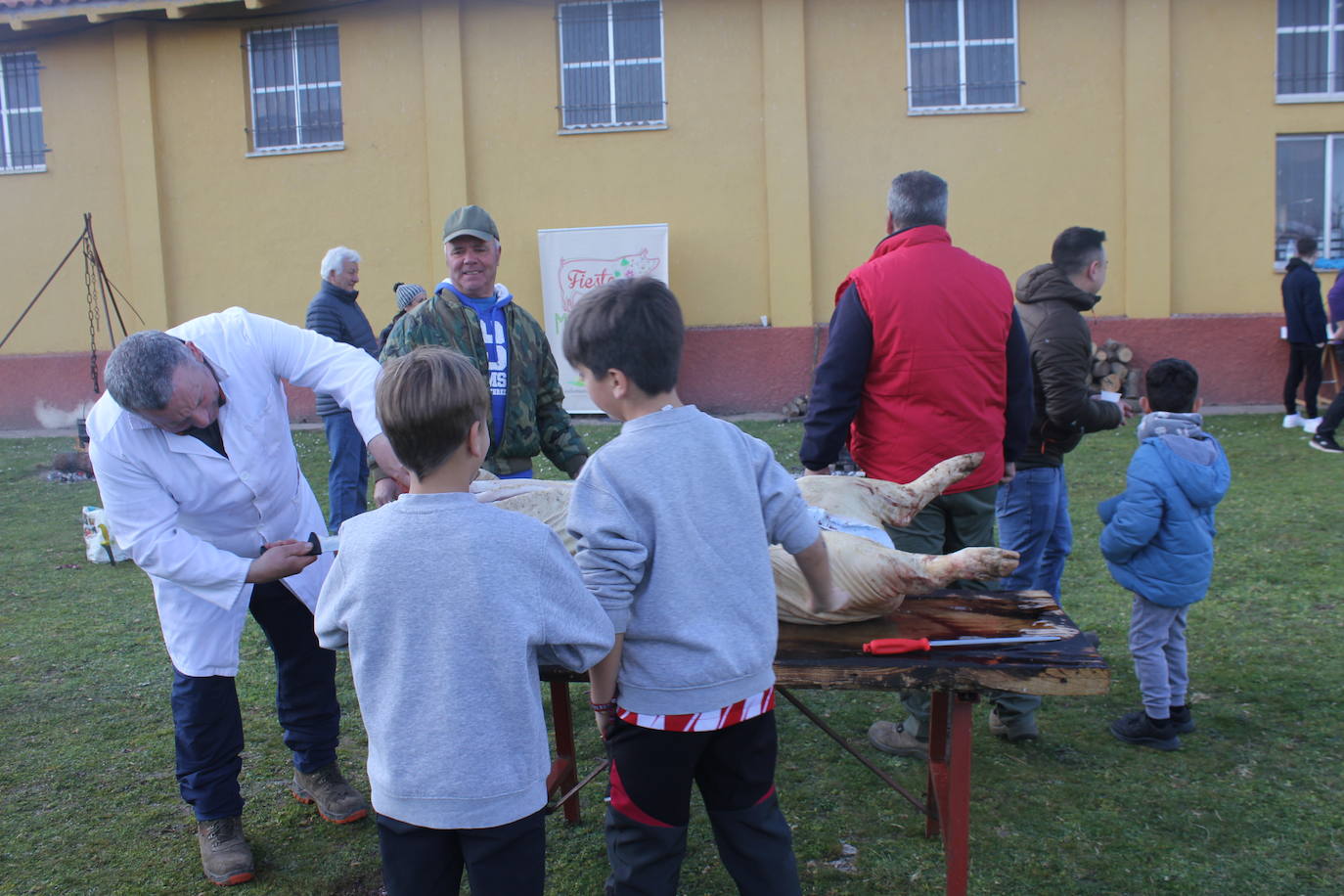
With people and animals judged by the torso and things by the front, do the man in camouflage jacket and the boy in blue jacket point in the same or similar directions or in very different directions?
very different directions

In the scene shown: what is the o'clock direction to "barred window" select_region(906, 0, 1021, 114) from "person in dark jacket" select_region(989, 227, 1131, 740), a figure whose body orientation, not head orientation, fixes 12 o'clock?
The barred window is roughly at 9 o'clock from the person in dark jacket.

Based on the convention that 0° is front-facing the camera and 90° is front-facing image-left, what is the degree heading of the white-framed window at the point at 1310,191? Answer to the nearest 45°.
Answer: approximately 0°

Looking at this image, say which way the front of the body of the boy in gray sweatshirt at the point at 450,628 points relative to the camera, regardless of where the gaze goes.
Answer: away from the camera

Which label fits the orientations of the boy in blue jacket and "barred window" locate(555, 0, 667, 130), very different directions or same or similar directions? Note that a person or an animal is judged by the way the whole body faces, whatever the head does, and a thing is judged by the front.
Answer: very different directions

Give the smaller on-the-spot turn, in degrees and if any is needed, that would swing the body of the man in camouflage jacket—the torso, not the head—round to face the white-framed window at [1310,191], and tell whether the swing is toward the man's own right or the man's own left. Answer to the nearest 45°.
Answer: approximately 135° to the man's own left
